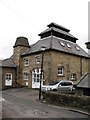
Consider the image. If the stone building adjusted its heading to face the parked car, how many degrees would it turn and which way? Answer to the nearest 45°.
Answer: approximately 45° to its left

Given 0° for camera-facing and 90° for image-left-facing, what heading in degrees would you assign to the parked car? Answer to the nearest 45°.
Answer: approximately 45°
